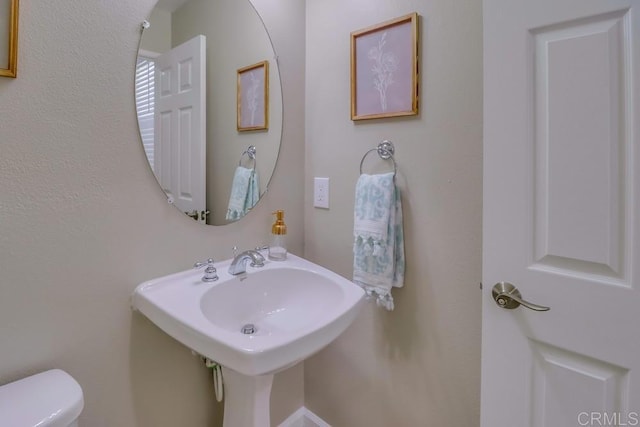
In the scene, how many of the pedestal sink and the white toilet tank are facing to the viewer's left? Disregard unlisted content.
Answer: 0

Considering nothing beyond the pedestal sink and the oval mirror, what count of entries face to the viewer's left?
0

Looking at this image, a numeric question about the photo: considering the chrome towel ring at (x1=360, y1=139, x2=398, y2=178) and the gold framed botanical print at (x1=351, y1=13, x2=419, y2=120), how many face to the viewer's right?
0

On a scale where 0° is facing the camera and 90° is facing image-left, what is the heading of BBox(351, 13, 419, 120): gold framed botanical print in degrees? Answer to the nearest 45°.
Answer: approximately 45°

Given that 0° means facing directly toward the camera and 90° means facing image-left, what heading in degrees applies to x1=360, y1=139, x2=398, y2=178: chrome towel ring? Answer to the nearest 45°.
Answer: approximately 45°

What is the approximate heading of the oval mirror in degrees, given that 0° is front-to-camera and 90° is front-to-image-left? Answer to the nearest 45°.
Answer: approximately 315°
